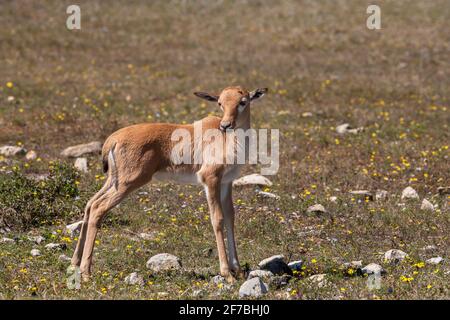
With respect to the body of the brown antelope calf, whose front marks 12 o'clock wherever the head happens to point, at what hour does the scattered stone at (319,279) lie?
The scattered stone is roughly at 1 o'clock from the brown antelope calf.

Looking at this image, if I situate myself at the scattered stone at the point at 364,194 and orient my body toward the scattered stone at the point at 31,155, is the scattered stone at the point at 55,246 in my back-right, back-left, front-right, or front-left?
front-left

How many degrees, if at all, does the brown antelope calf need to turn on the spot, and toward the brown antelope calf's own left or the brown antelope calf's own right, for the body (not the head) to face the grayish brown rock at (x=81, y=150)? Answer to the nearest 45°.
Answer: approximately 90° to the brown antelope calf's own left

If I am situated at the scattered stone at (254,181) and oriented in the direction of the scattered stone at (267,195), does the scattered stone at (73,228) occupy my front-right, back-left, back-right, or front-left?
front-right

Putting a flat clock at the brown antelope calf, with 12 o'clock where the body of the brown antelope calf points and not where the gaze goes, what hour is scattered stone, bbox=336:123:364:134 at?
The scattered stone is roughly at 10 o'clock from the brown antelope calf.

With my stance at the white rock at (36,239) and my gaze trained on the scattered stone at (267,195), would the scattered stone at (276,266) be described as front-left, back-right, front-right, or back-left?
front-right

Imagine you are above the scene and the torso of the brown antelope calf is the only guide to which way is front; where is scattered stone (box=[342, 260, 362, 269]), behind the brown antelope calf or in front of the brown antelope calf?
in front

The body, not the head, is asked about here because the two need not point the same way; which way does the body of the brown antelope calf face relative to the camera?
to the viewer's right

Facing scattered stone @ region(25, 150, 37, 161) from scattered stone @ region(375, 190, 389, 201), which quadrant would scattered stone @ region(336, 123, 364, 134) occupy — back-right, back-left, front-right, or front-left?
front-right

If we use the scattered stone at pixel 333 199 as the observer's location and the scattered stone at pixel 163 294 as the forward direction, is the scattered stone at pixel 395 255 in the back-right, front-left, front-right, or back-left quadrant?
front-left

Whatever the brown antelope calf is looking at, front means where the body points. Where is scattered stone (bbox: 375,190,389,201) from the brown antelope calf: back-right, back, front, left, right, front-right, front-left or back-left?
front-left

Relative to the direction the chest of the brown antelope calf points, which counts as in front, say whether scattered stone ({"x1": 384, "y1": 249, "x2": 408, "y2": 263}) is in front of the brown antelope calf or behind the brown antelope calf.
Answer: in front

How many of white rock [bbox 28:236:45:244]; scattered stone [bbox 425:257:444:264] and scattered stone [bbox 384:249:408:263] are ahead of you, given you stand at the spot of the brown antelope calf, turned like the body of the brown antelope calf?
2

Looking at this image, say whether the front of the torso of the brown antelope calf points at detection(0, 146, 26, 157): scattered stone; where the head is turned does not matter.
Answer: no

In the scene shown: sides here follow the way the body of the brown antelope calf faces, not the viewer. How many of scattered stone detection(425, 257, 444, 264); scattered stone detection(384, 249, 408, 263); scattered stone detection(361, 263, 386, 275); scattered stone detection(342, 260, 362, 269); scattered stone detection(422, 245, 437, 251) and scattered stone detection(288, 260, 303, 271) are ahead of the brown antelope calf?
6

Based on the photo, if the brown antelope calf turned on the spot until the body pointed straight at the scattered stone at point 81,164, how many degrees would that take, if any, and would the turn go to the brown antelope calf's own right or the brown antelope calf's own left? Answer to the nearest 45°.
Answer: approximately 90° to the brown antelope calf's own left

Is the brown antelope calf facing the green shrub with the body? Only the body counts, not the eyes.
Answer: no

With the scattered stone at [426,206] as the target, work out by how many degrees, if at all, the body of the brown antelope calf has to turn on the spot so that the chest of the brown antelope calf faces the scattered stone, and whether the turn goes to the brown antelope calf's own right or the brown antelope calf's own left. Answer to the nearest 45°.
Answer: approximately 45° to the brown antelope calf's own left

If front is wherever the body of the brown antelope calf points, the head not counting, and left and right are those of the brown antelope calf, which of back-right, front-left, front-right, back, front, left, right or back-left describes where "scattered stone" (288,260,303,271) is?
front

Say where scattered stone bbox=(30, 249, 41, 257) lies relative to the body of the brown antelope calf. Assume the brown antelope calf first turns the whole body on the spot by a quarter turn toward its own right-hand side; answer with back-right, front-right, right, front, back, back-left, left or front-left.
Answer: right

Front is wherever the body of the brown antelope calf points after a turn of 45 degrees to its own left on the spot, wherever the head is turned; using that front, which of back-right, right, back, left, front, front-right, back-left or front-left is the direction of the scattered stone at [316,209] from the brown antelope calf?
front
